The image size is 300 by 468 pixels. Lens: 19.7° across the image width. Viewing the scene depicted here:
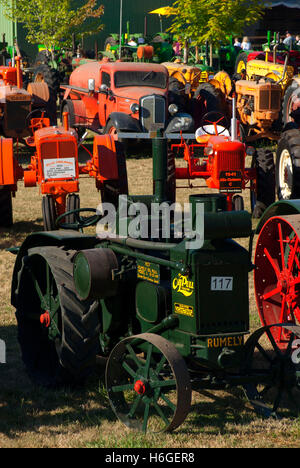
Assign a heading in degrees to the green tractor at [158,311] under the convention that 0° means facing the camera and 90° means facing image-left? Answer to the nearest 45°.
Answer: approximately 315°

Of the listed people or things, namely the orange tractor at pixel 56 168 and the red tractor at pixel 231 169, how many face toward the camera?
2

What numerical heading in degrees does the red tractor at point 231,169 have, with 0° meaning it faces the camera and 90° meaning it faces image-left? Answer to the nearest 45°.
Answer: approximately 0°

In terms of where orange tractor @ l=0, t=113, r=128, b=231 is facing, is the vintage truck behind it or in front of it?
behind

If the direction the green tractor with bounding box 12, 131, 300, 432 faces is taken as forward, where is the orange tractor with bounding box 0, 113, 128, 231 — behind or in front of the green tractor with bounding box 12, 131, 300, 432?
behind

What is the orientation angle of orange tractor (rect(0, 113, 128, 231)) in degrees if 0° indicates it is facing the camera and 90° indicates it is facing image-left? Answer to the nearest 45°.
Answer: approximately 0°

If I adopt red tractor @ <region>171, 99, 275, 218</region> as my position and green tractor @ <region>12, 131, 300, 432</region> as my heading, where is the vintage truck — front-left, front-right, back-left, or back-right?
back-right

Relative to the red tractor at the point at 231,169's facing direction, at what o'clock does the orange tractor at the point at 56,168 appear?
The orange tractor is roughly at 2 o'clock from the red tractor.

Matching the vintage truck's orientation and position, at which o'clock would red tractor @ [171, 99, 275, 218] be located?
The red tractor is roughly at 1 o'clock from the vintage truck.

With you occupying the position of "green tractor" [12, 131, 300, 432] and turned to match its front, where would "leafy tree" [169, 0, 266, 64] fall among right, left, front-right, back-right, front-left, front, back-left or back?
back-left

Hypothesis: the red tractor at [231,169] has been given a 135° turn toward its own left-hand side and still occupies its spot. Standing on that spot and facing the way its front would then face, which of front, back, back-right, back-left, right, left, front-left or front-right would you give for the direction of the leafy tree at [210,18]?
front-left

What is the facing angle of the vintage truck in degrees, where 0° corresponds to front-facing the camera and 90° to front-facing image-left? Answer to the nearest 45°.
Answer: approximately 315°

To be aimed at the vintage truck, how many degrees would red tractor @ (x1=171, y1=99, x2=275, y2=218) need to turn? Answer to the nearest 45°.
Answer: approximately 180°

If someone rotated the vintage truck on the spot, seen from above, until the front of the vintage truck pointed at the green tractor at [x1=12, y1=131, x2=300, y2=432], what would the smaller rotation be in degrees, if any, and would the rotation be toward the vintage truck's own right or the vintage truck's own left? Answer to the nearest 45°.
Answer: approximately 45° to the vintage truck's own right
